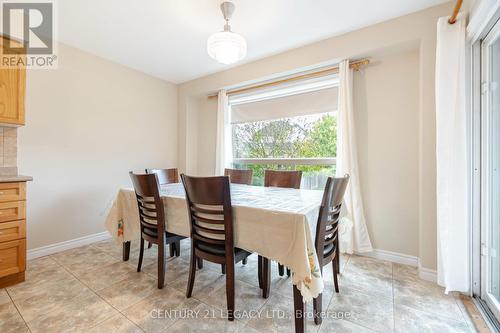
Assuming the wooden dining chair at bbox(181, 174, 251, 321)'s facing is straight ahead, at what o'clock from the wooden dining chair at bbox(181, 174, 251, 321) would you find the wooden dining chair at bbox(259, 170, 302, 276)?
the wooden dining chair at bbox(259, 170, 302, 276) is roughly at 12 o'clock from the wooden dining chair at bbox(181, 174, 251, 321).

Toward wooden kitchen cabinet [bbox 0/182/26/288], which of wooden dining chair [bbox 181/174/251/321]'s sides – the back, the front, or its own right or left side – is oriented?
left

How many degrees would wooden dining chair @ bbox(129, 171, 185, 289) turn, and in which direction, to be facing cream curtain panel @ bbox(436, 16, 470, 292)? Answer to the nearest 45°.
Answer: approximately 90° to its right

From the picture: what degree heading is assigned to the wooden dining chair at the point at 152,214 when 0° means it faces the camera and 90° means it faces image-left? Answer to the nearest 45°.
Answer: approximately 225°

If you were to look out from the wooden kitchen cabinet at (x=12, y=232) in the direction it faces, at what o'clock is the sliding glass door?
The sliding glass door is roughly at 12 o'clock from the wooden kitchen cabinet.

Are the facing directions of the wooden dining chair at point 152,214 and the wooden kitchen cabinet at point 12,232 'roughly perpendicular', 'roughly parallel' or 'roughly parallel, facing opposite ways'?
roughly perpendicular

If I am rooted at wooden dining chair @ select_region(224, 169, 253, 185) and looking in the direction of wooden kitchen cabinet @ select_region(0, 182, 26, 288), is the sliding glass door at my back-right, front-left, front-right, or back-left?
back-left

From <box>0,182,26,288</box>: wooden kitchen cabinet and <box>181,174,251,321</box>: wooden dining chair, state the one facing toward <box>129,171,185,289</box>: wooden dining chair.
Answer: the wooden kitchen cabinet

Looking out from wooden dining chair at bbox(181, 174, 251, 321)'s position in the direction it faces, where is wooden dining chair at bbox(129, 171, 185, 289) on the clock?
wooden dining chair at bbox(129, 171, 185, 289) is roughly at 9 o'clock from wooden dining chair at bbox(181, 174, 251, 321).

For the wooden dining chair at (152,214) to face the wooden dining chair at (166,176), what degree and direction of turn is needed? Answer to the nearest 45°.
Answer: approximately 45° to its left

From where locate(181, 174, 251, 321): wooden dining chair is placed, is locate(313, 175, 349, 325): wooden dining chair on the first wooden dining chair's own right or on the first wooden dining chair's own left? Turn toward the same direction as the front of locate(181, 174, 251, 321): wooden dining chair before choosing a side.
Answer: on the first wooden dining chair's own right
